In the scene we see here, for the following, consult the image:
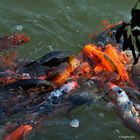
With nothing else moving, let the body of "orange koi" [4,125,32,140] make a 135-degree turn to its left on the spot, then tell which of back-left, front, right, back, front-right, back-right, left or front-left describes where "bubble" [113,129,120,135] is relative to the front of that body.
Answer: back

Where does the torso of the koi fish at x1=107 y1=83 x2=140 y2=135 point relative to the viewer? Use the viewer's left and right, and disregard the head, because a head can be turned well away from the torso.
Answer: facing away from the viewer and to the left of the viewer

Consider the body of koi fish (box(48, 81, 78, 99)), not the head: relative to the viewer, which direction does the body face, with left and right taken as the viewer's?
facing away from the viewer and to the right of the viewer

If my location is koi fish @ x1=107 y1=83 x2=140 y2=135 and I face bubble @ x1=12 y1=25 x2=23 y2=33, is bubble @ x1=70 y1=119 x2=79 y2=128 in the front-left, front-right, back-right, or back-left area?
front-left

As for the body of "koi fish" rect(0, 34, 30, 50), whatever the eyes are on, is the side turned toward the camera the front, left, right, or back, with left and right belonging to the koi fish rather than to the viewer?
right

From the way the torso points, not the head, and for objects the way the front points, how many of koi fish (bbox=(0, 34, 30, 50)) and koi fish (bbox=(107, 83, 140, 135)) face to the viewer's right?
1

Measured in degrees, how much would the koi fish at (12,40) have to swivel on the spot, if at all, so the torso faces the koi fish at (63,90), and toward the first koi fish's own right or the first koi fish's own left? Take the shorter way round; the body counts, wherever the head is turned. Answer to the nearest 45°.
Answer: approximately 45° to the first koi fish's own right

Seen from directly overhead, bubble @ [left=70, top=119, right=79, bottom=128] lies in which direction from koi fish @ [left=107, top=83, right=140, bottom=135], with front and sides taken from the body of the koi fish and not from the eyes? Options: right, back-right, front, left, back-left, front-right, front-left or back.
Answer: front-left

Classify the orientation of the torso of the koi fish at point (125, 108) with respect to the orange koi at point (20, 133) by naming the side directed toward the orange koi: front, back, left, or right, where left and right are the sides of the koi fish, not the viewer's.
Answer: left

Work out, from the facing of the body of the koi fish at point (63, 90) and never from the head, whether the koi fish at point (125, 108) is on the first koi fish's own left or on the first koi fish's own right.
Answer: on the first koi fish's own right

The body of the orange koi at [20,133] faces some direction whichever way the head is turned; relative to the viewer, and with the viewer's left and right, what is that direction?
facing away from the viewer and to the right of the viewer
